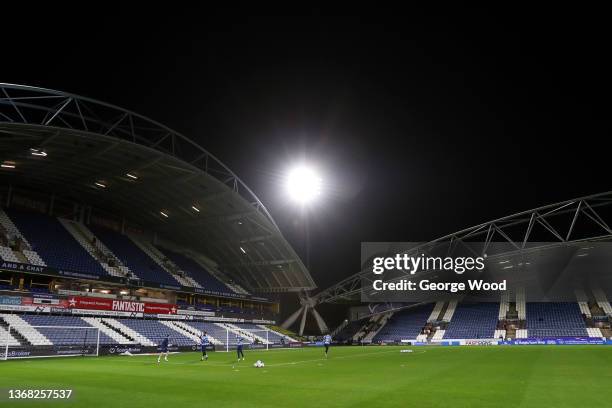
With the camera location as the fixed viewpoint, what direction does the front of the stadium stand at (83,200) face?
facing the viewer and to the right of the viewer

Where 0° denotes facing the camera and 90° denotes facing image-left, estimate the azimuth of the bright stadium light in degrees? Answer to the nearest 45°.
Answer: approximately 0°

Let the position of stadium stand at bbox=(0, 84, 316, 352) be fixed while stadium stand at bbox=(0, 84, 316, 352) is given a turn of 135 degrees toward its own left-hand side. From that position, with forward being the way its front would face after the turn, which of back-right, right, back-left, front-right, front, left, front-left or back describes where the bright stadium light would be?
right
